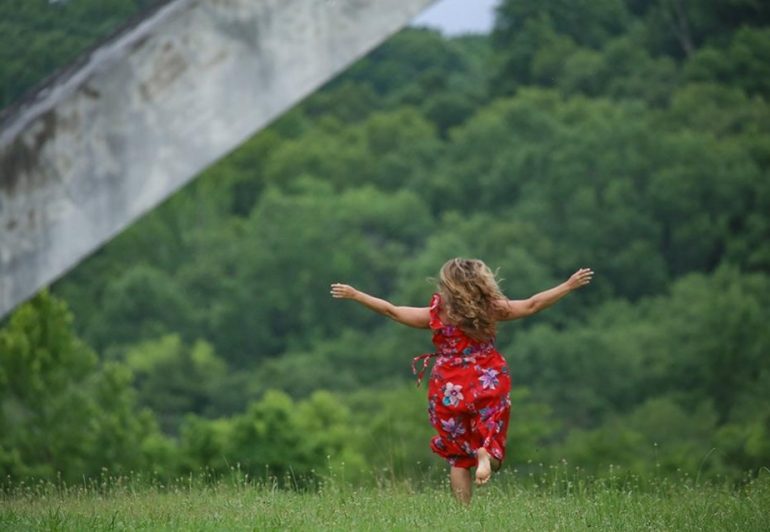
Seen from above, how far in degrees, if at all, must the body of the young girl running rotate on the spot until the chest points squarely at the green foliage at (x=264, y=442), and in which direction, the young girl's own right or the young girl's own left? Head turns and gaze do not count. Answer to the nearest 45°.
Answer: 0° — they already face it

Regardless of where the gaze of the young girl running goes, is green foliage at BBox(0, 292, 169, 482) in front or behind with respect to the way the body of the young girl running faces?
in front

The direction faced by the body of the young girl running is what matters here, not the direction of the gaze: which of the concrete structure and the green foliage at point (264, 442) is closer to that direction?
the green foliage

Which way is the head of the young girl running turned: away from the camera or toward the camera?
away from the camera

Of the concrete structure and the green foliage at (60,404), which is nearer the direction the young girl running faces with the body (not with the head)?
the green foliage

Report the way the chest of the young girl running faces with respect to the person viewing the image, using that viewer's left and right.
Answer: facing away from the viewer
